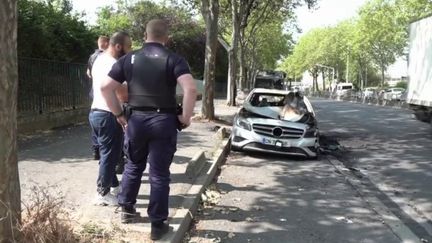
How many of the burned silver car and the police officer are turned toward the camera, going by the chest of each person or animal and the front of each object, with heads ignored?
1

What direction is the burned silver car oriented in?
toward the camera

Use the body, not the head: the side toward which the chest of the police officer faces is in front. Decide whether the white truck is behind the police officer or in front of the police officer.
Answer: in front

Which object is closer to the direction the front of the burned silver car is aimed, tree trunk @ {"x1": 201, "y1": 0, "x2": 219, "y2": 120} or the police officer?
the police officer

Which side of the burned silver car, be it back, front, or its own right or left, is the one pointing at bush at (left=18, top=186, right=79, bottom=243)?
front

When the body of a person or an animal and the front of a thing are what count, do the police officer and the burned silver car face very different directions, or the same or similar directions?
very different directions

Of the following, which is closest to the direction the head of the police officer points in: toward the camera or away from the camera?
away from the camera

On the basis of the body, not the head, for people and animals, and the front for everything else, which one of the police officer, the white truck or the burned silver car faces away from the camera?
the police officer

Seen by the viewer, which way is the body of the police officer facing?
away from the camera
